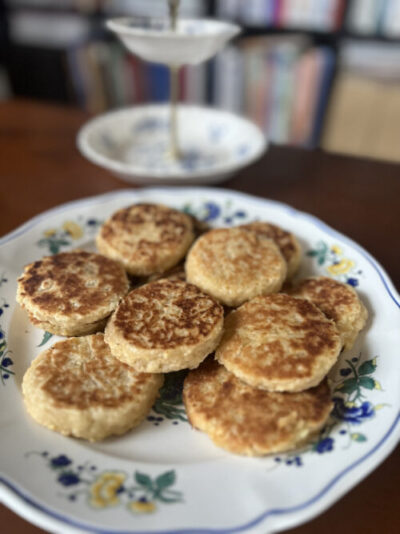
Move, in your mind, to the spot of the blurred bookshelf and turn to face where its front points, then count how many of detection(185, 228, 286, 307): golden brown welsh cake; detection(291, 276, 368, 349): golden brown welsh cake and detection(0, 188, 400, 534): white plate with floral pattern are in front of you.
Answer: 3

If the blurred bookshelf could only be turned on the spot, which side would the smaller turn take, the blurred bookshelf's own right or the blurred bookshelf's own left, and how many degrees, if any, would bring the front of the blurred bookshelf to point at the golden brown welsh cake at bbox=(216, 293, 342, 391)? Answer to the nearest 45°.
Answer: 0° — it already faces it

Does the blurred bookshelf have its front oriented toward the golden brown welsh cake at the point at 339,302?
yes

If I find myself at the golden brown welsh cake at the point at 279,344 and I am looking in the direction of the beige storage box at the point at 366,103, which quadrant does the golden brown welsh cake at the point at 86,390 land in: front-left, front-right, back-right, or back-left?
back-left

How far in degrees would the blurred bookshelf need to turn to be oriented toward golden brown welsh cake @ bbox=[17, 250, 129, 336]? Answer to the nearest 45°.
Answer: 0° — it already faces it

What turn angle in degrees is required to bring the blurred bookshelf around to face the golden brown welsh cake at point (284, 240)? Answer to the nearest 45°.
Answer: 0° — it already faces it

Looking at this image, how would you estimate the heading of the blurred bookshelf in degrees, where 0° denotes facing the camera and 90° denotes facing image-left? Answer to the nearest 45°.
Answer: approximately 0°

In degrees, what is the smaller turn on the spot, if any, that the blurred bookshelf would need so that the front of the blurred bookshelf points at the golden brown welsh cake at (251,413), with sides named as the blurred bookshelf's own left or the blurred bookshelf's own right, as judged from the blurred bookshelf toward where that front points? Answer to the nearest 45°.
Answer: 0° — it already faces it
